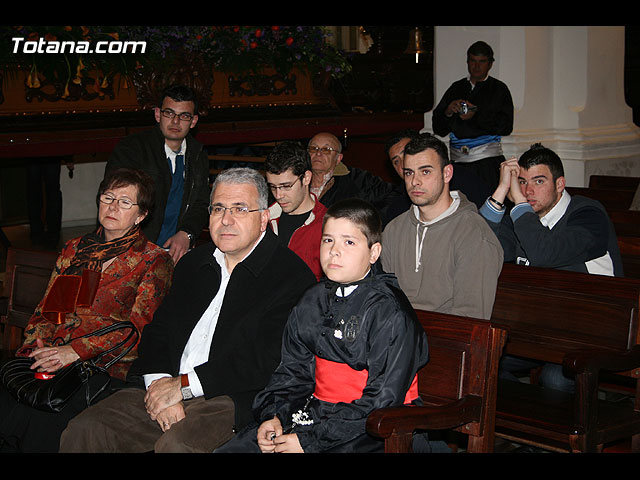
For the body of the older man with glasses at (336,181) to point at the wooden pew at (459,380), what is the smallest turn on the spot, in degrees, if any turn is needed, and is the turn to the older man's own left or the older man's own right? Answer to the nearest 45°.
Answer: approximately 45° to the older man's own left

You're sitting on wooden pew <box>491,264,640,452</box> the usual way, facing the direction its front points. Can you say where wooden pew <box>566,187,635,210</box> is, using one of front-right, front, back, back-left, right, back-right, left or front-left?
back-right

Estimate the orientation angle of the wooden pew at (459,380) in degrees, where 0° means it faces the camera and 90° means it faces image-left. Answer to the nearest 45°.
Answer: approximately 45°
